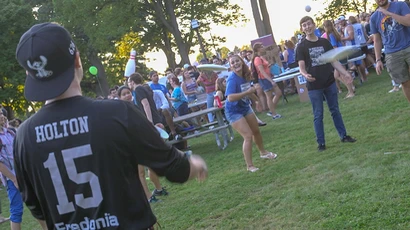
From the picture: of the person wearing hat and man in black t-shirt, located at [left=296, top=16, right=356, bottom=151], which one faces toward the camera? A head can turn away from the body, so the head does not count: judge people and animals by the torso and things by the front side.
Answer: the man in black t-shirt

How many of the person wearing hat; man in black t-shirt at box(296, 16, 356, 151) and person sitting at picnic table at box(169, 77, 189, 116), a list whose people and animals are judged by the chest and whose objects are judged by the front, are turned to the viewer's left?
1

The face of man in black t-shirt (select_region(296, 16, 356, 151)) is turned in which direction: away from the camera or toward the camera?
toward the camera

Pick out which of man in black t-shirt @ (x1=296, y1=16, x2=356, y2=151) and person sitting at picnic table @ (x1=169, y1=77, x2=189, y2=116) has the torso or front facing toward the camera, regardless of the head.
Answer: the man in black t-shirt

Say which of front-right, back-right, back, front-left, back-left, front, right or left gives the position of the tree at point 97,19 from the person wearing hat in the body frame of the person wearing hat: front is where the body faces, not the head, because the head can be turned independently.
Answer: front-left

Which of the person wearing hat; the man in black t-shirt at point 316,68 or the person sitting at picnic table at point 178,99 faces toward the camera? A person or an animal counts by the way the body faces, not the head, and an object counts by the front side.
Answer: the man in black t-shirt

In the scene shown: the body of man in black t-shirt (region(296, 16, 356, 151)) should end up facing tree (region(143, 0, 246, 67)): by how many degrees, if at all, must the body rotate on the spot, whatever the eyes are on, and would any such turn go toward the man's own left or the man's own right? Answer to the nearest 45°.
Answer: approximately 180°

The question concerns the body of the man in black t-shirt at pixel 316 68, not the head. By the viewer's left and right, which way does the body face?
facing the viewer

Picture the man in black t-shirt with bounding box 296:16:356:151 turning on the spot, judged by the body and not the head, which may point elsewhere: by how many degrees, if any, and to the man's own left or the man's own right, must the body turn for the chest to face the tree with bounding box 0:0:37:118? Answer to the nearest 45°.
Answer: approximately 135° to the man's own right

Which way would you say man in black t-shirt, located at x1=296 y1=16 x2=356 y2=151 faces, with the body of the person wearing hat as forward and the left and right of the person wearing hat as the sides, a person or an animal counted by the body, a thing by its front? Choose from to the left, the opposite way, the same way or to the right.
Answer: the opposite way

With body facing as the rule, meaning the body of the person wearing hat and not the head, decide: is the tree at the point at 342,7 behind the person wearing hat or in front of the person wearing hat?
in front

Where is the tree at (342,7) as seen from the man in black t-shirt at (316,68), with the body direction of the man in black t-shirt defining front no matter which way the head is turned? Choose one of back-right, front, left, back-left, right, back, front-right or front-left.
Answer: back

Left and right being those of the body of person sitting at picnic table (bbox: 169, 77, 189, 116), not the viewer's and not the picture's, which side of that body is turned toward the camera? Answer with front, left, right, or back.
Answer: left

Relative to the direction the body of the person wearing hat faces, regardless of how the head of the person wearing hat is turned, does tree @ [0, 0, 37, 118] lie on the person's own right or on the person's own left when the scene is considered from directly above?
on the person's own left

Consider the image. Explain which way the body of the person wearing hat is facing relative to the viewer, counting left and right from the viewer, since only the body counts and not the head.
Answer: facing away from the viewer and to the right of the viewer
